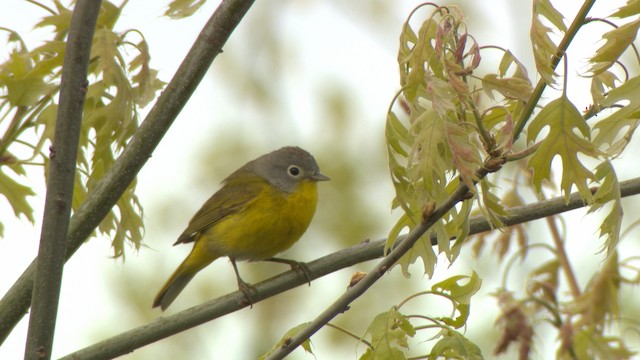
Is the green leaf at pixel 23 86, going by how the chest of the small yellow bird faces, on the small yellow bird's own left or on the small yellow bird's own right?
on the small yellow bird's own right

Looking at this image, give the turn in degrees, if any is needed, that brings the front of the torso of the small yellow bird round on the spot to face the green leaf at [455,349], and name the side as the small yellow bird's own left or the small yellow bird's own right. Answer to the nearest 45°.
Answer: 0° — it already faces it

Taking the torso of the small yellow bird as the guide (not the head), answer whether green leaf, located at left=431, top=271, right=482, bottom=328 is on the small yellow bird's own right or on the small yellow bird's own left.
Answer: on the small yellow bird's own left

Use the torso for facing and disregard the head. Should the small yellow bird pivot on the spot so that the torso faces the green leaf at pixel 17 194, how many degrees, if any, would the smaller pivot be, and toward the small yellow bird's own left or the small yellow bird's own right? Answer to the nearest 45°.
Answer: approximately 135° to the small yellow bird's own right

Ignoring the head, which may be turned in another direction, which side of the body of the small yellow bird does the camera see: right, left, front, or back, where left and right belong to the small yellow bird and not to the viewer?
right

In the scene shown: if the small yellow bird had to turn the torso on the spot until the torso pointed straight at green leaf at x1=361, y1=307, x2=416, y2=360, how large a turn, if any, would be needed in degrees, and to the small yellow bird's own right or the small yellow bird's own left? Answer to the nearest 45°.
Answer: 0° — it already faces it
